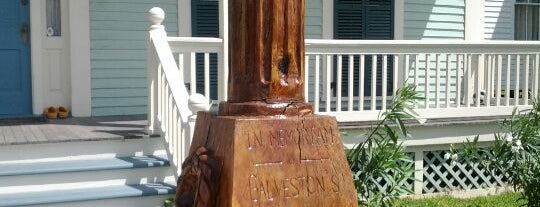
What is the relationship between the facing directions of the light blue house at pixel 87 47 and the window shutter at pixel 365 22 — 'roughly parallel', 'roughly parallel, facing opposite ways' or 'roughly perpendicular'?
roughly parallel

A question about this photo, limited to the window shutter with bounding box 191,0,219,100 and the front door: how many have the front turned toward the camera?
2

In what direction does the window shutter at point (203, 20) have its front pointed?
toward the camera

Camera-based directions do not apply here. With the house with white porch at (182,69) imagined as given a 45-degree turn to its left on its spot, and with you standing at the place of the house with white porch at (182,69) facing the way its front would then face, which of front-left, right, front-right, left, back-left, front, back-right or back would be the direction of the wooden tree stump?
front-right

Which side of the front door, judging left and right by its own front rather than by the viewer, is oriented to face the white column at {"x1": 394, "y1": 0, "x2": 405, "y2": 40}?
left

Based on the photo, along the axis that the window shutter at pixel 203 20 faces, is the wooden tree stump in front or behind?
in front

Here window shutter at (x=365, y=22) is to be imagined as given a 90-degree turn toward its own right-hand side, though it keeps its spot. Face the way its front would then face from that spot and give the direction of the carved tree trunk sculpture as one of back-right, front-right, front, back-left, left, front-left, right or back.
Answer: left

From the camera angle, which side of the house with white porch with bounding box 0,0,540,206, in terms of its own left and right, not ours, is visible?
front

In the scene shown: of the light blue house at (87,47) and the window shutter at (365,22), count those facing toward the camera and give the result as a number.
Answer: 2

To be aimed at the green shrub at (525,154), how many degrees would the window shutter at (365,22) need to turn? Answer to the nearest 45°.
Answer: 0° — it already faces it

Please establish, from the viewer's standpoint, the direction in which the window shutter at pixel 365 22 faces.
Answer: facing the viewer

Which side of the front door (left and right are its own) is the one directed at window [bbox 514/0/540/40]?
left

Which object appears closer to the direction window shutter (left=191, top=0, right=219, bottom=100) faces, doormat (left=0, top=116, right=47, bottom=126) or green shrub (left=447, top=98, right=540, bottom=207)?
the green shrub
